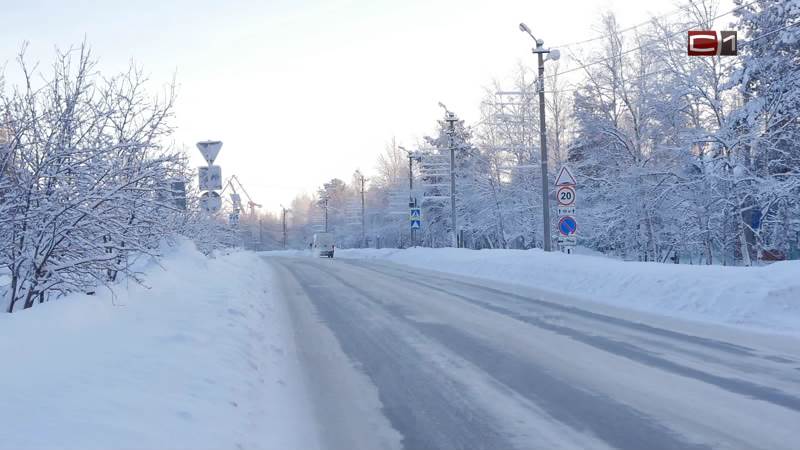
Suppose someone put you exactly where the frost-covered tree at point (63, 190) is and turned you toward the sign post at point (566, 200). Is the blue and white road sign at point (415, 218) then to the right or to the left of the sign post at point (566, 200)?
left

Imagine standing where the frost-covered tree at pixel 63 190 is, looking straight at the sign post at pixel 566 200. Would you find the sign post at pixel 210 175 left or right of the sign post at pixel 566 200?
left

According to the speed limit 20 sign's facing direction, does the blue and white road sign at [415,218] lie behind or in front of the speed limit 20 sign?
behind

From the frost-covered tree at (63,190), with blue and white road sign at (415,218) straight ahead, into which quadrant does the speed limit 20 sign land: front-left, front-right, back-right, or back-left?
front-right

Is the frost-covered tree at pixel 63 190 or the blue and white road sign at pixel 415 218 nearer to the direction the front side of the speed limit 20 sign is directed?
the frost-covered tree

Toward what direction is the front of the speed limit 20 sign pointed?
toward the camera

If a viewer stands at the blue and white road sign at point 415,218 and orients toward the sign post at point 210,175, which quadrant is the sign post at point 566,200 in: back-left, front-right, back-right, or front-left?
front-left

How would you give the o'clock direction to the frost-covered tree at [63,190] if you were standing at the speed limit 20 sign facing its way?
The frost-covered tree is roughly at 1 o'clock from the speed limit 20 sign.

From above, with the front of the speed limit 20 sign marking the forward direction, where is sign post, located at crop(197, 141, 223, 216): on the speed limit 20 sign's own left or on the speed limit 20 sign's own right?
on the speed limit 20 sign's own right
